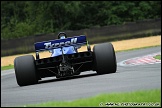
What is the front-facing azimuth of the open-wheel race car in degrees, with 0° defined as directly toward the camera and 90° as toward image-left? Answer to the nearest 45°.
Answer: approximately 180°
